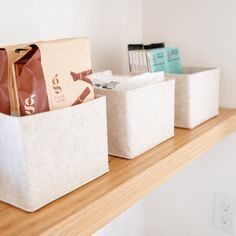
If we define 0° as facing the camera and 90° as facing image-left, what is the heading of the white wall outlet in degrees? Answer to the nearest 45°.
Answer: approximately 45°
